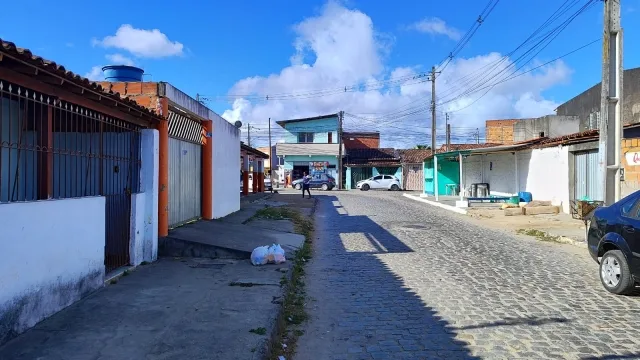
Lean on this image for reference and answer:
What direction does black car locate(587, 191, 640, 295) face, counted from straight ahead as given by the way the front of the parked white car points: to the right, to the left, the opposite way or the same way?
to the left

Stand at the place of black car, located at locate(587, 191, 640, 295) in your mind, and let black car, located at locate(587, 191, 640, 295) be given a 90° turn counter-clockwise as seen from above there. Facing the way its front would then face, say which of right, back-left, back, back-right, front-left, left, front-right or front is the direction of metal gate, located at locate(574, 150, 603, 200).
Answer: front-left

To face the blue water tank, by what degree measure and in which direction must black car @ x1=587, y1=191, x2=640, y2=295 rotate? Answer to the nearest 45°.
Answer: approximately 135° to its right

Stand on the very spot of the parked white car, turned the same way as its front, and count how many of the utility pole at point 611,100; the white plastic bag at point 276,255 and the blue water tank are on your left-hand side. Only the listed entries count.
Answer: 3

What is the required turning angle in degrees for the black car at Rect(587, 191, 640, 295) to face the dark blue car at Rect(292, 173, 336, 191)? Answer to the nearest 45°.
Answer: approximately 180°

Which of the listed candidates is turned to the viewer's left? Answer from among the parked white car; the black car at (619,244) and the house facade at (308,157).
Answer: the parked white car

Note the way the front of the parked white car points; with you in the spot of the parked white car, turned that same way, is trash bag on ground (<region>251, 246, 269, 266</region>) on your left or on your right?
on your left

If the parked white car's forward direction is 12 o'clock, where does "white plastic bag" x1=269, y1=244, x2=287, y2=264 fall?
The white plastic bag is roughly at 9 o'clock from the parked white car.

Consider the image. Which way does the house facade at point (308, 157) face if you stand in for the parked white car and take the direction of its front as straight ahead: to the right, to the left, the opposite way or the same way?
to the left

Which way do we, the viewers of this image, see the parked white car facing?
facing to the left of the viewer

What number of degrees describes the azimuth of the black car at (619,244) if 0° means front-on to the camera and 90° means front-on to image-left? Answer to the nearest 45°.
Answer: approximately 315°

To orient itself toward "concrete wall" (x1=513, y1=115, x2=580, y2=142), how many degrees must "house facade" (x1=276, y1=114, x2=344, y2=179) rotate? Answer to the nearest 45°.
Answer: approximately 45° to its left

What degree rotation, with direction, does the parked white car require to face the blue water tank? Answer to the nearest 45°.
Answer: approximately 90° to its left
